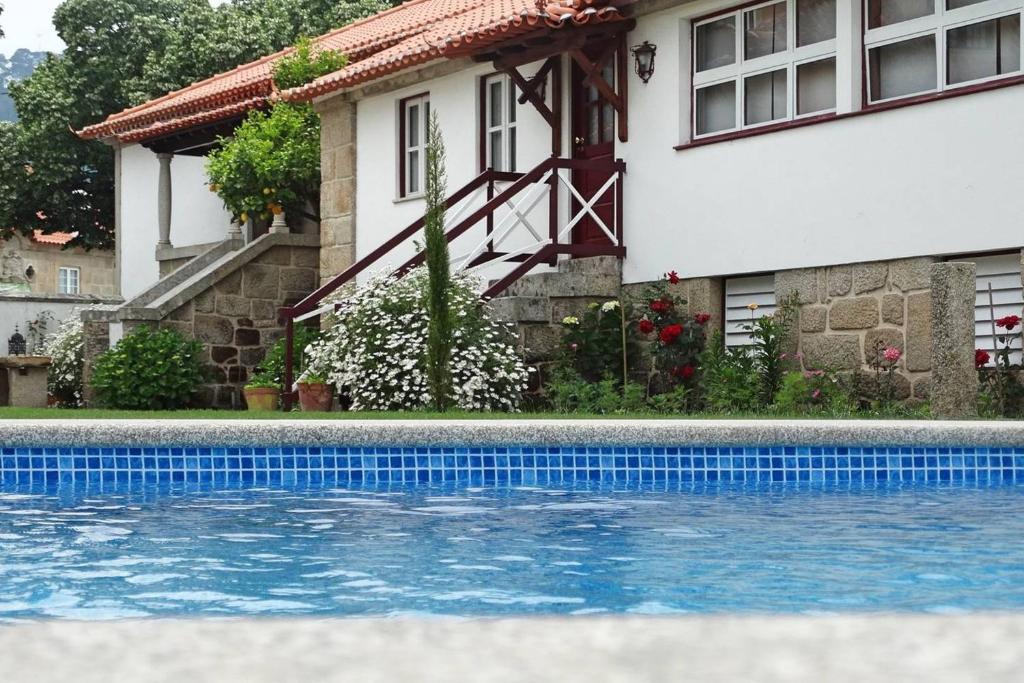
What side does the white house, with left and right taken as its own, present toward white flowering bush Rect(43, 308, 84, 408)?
right

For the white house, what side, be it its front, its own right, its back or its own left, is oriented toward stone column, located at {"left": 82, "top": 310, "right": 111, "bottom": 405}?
right

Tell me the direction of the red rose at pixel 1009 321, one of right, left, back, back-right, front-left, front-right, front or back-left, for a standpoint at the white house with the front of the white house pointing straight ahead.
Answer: left

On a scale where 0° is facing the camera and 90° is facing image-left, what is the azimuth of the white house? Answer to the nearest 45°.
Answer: approximately 45°

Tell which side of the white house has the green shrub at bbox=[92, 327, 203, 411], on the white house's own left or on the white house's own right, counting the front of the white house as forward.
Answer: on the white house's own right

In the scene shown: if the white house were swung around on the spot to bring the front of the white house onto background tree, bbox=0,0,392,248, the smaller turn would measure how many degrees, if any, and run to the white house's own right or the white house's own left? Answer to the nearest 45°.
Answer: approximately 90° to the white house's own right
